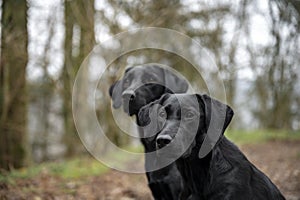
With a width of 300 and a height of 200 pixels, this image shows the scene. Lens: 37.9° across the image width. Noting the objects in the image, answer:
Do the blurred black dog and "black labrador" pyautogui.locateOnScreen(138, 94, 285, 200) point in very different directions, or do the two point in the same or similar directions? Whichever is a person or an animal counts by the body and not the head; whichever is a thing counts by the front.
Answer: same or similar directions

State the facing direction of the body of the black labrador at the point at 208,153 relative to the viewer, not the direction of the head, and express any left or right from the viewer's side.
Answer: facing the viewer and to the left of the viewer

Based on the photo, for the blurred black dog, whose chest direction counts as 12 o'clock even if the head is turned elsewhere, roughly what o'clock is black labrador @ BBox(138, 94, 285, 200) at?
The black labrador is roughly at 10 o'clock from the blurred black dog.

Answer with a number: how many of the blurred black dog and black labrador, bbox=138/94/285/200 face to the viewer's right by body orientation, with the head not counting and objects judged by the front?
0

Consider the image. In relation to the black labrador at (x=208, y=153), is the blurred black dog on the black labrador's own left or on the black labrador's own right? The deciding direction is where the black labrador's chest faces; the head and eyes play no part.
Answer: on the black labrador's own right
